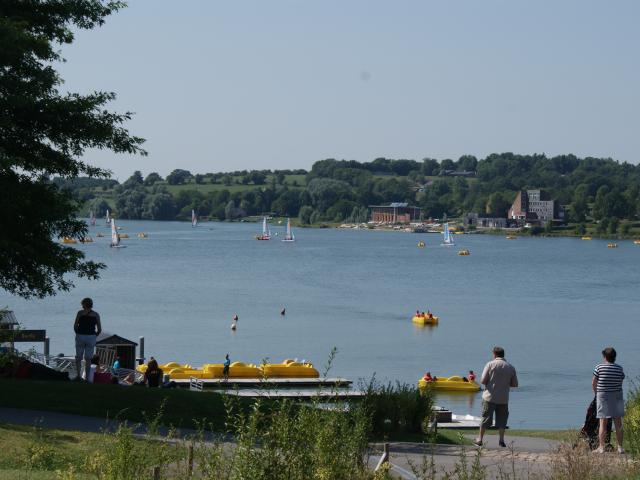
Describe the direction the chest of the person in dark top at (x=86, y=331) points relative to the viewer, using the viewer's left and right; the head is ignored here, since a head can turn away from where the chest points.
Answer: facing away from the viewer

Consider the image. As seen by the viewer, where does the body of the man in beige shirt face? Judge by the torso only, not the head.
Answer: away from the camera

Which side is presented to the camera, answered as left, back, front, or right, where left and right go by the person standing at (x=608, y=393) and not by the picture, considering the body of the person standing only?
back

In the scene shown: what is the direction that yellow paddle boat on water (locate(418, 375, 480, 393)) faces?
to the viewer's left

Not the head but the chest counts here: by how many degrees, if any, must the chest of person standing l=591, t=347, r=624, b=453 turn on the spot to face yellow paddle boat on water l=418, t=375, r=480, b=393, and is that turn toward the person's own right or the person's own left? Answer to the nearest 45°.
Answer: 0° — they already face it

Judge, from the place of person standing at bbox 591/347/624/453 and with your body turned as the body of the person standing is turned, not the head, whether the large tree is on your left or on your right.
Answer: on your left

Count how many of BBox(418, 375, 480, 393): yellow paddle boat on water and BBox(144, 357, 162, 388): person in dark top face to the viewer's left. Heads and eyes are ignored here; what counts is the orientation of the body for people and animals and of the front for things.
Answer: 1

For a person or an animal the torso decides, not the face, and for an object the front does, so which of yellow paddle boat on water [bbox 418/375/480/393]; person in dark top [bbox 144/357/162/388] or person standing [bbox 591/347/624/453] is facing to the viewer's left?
the yellow paddle boat on water

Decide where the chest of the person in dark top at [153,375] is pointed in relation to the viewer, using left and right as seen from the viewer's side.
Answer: facing away from the viewer
